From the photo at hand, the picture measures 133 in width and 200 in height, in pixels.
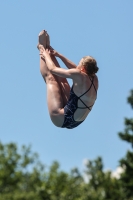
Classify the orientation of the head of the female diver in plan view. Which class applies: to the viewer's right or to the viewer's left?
to the viewer's left

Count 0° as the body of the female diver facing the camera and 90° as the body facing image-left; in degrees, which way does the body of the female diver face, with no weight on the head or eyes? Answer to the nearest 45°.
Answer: approximately 135°
